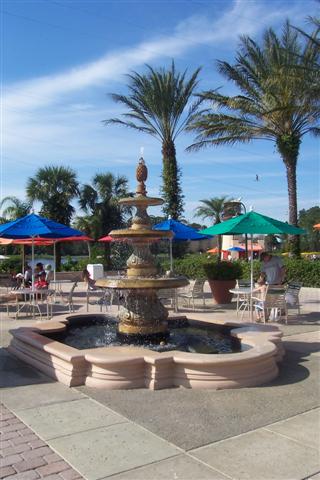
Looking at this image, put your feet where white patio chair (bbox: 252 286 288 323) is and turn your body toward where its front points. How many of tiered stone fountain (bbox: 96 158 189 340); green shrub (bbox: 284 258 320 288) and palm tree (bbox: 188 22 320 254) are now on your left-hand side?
1

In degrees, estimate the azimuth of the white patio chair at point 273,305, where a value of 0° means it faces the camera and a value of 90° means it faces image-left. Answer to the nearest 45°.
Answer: approximately 135°

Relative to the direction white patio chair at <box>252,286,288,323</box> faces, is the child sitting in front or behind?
in front

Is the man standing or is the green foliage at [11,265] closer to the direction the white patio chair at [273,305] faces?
the green foliage

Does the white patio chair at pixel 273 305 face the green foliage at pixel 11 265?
yes

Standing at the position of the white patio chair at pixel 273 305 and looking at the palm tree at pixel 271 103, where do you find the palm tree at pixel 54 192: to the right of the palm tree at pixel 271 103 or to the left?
left

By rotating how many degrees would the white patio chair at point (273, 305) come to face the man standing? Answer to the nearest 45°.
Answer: approximately 45° to its right

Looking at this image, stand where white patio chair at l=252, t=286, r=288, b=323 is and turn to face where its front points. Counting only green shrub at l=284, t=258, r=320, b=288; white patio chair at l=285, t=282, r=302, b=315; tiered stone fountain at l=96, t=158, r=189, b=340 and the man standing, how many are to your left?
1

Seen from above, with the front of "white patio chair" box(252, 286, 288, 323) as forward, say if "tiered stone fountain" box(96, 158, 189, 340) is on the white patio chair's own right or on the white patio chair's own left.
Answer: on the white patio chair's own left

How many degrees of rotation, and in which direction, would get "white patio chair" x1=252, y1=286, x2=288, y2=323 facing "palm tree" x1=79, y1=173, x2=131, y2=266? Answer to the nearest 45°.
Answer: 0° — it already faces it

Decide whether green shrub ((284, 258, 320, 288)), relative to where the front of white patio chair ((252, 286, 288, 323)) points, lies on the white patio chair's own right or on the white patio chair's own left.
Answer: on the white patio chair's own right

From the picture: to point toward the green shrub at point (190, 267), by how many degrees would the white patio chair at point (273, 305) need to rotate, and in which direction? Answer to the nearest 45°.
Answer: approximately 45° to its right

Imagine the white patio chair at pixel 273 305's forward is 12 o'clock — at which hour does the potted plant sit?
The potted plant is roughly at 1 o'clock from the white patio chair.

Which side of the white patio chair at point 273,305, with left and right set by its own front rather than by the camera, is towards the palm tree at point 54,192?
front
